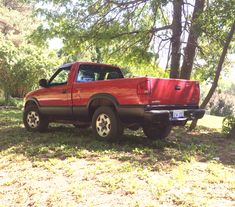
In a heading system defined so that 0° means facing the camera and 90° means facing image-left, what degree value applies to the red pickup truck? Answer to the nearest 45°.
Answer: approximately 135°

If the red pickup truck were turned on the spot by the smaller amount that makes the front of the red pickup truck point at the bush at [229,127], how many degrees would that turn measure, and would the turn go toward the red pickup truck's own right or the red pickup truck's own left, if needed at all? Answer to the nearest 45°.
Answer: approximately 90° to the red pickup truck's own right
